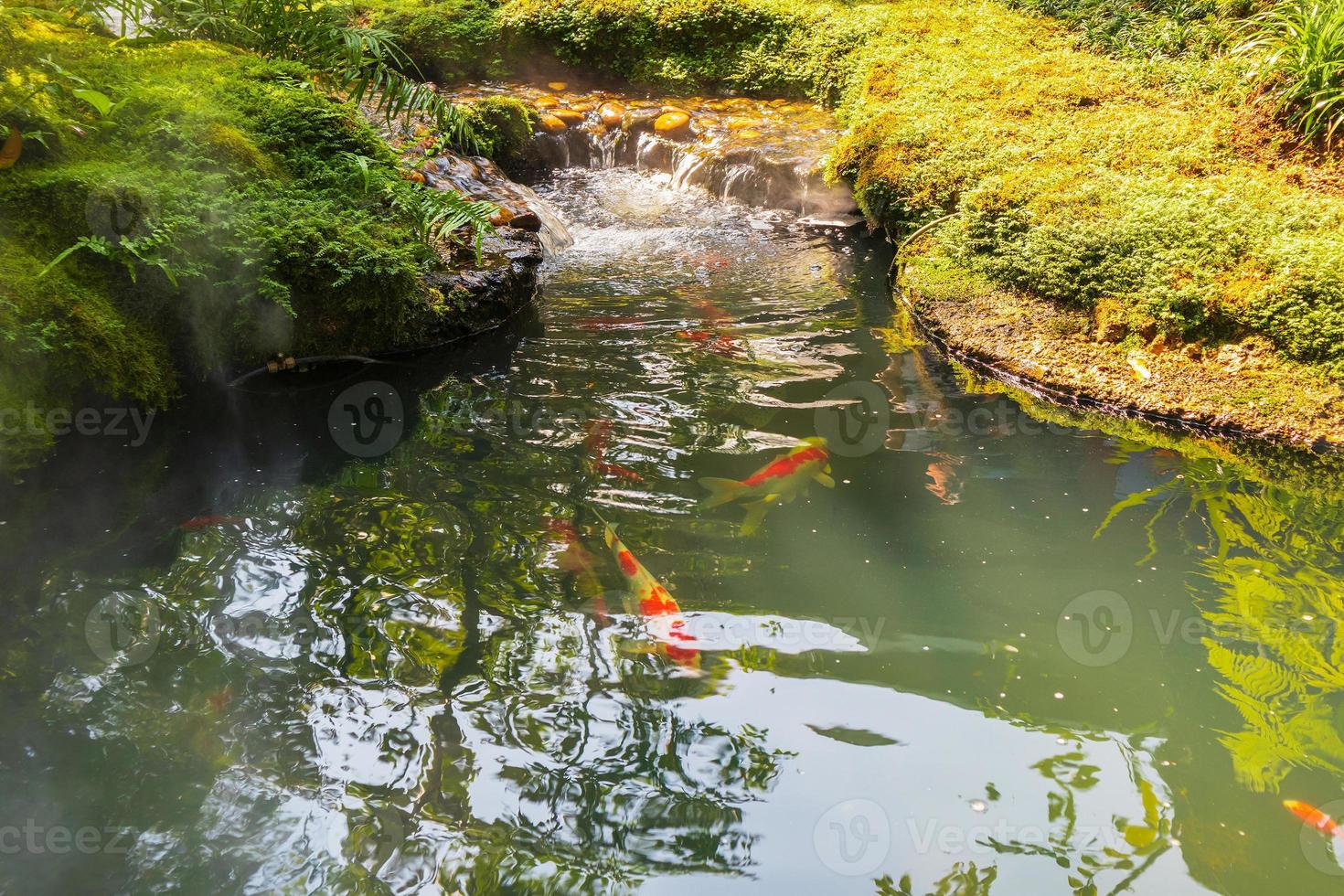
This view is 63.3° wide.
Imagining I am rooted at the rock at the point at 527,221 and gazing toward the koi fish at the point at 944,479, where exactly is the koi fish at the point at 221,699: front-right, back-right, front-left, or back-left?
front-right

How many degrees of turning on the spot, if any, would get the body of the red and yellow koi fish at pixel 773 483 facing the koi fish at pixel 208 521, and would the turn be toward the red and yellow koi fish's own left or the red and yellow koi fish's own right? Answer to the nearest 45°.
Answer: approximately 135° to the red and yellow koi fish's own left

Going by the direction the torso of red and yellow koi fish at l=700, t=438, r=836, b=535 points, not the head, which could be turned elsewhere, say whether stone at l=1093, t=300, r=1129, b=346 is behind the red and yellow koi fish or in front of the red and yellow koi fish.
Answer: in front

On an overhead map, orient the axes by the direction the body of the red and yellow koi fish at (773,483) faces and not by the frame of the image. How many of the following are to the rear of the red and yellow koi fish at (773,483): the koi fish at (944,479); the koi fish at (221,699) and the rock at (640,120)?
1

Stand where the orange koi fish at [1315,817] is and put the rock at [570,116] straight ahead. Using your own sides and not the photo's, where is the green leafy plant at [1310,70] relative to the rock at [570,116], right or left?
right

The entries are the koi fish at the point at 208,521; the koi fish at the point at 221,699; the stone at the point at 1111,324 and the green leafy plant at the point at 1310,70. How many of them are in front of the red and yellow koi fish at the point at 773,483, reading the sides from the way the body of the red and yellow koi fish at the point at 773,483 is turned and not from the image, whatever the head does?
2

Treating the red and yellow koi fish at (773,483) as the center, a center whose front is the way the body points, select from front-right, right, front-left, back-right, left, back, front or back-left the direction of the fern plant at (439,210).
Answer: left

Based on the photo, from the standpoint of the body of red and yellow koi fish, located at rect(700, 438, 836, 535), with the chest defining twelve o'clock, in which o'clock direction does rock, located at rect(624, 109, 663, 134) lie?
The rock is roughly at 10 o'clock from the red and yellow koi fish.

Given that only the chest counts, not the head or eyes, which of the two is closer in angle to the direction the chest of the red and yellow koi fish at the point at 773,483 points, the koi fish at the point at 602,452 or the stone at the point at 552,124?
the stone

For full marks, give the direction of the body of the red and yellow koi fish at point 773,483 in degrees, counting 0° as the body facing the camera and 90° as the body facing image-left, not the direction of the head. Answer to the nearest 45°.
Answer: approximately 225°

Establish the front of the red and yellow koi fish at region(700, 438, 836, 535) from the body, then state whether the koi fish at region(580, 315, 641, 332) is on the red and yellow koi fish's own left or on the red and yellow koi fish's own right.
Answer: on the red and yellow koi fish's own left

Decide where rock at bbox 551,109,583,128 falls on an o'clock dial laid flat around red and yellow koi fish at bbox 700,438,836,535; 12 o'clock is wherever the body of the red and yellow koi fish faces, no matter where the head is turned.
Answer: The rock is roughly at 10 o'clock from the red and yellow koi fish.

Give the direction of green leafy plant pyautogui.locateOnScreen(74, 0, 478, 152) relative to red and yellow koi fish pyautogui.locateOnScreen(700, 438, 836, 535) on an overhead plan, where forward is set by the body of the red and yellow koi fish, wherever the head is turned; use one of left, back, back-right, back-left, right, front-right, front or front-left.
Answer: left

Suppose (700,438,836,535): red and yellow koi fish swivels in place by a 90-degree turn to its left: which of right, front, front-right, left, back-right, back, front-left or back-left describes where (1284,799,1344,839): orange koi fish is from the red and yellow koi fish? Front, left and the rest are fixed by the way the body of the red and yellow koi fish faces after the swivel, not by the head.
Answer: back

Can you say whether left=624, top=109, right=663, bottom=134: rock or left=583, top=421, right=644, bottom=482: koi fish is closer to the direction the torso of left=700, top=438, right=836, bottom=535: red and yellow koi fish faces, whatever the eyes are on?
the rock

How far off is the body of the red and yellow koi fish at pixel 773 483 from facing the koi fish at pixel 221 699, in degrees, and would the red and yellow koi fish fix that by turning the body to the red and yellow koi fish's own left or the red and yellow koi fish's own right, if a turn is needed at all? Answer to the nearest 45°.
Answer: approximately 180°

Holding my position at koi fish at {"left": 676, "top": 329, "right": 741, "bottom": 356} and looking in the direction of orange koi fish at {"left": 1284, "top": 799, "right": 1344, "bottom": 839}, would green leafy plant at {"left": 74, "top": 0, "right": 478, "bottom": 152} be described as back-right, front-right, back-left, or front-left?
back-right

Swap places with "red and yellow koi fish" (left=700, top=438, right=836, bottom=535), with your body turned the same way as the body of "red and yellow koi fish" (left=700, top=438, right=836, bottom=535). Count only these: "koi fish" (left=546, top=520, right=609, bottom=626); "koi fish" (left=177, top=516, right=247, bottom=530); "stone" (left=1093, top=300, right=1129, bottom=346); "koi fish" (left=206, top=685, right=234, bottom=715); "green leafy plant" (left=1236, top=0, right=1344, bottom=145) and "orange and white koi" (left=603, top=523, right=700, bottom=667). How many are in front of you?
2

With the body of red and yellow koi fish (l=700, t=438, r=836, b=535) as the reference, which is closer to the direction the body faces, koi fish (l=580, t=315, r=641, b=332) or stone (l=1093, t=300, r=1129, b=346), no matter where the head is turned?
the stone

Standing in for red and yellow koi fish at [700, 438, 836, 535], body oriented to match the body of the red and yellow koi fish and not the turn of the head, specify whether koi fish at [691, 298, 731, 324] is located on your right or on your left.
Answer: on your left

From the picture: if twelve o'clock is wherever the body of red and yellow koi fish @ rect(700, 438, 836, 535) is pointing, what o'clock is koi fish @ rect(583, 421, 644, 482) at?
The koi fish is roughly at 8 o'clock from the red and yellow koi fish.
